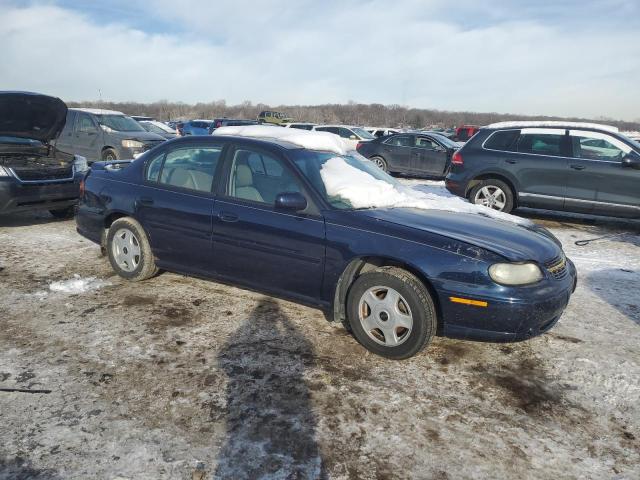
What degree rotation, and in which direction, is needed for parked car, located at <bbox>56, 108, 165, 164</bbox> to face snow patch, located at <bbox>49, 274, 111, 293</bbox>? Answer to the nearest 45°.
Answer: approximately 45° to its right

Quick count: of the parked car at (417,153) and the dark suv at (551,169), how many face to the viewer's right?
2

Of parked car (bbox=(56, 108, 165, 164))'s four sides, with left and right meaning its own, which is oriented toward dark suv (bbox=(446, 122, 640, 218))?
front

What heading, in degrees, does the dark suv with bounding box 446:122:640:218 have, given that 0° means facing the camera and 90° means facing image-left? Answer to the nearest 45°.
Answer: approximately 270°

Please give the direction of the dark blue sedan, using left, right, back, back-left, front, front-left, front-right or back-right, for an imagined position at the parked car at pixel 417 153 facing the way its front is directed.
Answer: right

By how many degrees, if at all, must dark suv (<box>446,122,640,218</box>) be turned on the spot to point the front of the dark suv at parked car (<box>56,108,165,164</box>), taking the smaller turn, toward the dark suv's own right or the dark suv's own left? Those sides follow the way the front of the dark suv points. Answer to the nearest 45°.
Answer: approximately 180°

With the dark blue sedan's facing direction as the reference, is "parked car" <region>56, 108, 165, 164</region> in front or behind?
behind

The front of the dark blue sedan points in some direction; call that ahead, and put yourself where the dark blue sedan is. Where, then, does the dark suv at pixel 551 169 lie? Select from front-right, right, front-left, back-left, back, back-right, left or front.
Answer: left

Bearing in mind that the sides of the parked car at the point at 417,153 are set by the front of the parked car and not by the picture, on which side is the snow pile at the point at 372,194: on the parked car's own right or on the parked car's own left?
on the parked car's own right

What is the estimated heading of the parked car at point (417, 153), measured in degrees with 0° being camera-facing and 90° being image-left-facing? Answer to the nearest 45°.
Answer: approximately 270°

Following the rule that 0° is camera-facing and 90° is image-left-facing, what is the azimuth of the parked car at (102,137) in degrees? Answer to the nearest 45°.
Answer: approximately 315°
